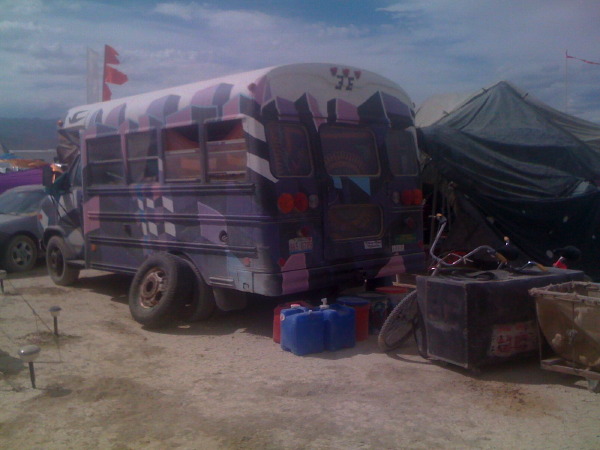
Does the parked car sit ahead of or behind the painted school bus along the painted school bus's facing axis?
ahead

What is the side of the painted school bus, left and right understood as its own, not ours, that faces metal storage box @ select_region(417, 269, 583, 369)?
back

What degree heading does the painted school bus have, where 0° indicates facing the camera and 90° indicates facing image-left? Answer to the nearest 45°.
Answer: approximately 135°

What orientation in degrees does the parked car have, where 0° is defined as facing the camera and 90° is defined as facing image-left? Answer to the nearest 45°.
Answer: approximately 90°

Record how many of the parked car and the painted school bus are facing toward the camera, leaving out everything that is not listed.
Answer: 0

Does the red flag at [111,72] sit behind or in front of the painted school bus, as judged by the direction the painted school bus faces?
in front

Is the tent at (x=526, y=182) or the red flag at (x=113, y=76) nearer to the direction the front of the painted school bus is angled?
the red flag

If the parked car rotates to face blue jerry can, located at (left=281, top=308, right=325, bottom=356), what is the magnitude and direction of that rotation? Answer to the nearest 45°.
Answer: approximately 90° to its left

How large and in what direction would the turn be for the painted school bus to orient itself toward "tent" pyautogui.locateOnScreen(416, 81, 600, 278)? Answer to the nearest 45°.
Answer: approximately 90° to its right

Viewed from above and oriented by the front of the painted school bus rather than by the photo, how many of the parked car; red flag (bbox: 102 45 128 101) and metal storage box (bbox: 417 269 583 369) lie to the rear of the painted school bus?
1

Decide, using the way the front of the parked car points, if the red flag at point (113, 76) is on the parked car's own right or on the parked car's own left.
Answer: on the parked car's own right

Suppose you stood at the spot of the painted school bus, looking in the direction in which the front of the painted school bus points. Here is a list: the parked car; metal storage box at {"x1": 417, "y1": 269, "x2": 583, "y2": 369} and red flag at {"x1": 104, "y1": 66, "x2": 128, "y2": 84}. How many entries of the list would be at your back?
1

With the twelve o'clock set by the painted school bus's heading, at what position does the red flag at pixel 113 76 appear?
The red flag is roughly at 1 o'clock from the painted school bus.
